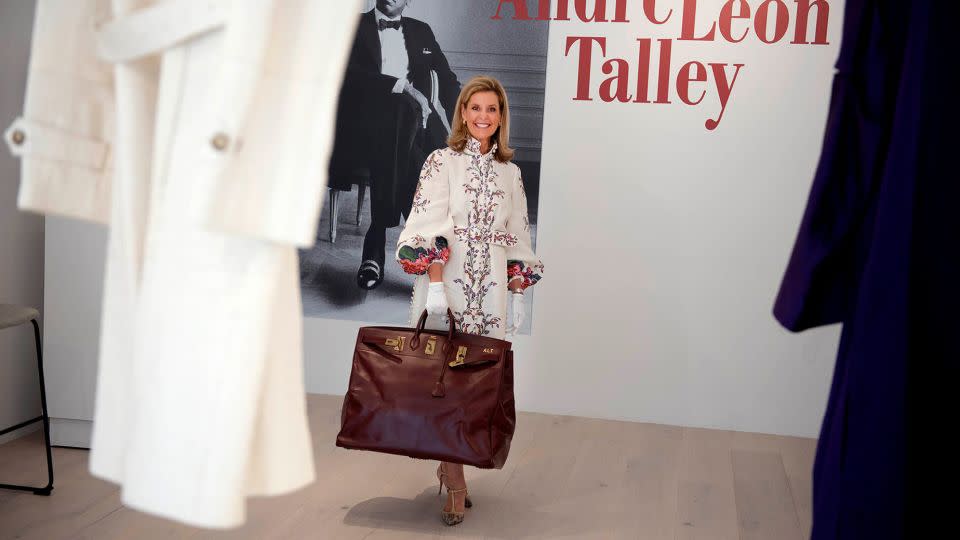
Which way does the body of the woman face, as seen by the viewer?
toward the camera

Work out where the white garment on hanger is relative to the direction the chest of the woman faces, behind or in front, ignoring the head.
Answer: in front

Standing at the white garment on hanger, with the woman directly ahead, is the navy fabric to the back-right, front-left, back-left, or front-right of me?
front-right

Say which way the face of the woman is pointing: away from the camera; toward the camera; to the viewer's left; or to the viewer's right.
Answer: toward the camera

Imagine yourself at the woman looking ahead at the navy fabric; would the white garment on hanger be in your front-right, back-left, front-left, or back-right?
front-right
